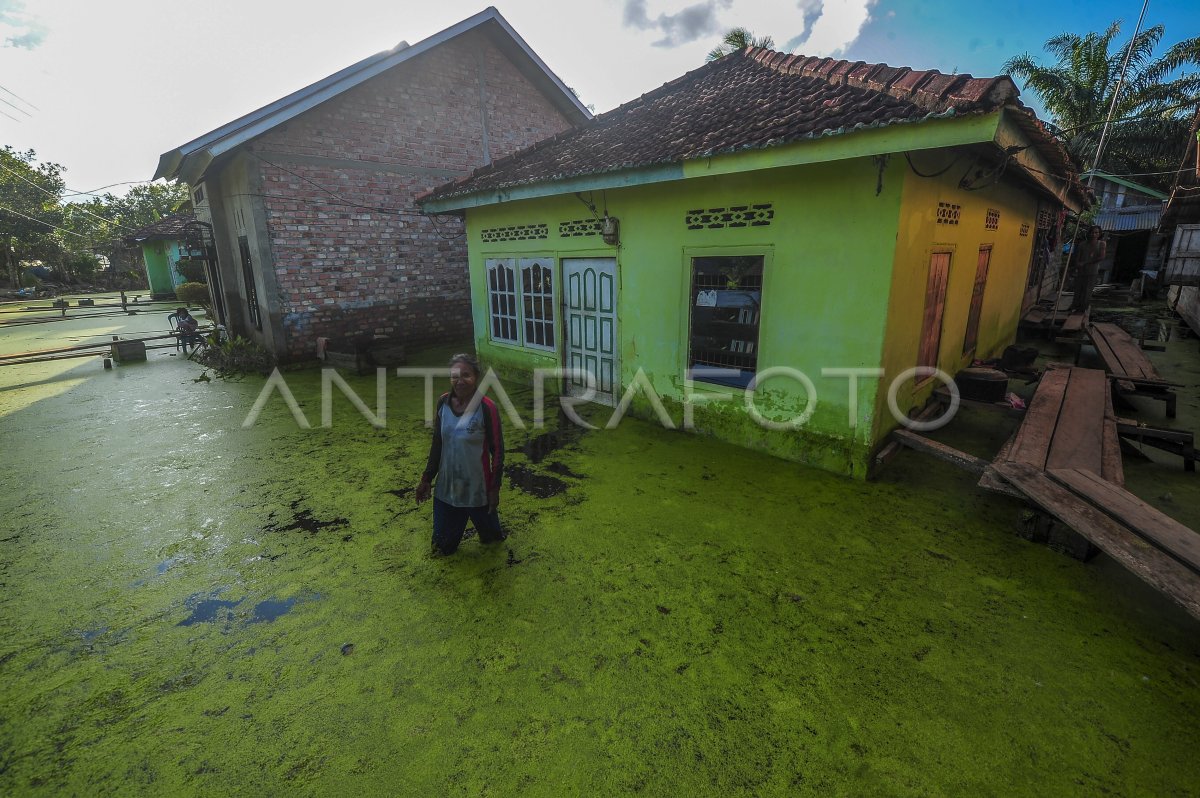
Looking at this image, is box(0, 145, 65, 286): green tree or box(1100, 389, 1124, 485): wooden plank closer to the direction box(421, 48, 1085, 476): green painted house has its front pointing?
the green tree

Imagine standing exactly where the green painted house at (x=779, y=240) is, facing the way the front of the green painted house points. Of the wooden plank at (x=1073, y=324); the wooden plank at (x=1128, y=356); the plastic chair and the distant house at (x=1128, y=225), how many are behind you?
3

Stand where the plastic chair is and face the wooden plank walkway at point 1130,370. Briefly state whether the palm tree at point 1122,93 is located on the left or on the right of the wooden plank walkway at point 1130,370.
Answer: left

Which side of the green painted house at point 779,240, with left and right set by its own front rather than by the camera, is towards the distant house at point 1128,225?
back

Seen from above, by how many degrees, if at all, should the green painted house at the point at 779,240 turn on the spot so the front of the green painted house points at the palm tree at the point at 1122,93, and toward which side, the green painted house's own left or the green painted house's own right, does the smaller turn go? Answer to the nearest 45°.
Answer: approximately 180°

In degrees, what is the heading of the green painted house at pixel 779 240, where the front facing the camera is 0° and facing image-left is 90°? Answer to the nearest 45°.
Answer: approximately 45°

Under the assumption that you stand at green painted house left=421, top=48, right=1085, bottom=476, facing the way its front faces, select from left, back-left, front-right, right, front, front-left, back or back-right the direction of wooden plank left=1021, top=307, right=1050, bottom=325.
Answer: back

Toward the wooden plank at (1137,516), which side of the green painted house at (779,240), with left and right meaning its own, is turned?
left

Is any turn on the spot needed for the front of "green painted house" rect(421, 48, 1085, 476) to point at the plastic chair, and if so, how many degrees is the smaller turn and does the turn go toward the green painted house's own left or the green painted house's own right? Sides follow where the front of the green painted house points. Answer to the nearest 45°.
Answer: approximately 45° to the green painted house's own right

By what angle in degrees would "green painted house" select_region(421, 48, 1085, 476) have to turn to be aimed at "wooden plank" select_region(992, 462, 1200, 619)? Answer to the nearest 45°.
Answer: approximately 90° to its left

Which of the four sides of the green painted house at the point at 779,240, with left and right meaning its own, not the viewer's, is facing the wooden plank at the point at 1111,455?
left

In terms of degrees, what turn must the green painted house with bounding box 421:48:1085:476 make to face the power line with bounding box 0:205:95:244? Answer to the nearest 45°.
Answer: approximately 45° to its right

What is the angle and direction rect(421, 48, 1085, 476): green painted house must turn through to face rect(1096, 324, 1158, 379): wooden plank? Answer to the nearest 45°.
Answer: approximately 180°
